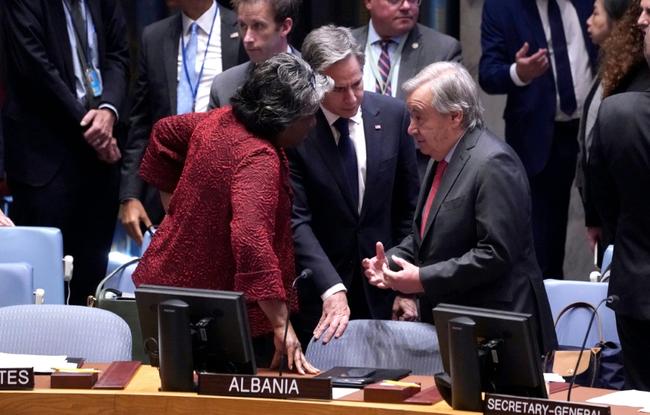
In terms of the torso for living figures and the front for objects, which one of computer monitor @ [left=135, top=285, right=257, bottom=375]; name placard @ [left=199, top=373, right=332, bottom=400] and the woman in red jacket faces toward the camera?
the name placard

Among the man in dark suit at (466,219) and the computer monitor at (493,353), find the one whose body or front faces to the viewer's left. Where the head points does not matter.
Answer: the man in dark suit

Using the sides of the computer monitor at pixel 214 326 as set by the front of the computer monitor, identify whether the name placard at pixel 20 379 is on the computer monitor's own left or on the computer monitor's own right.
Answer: on the computer monitor's own left

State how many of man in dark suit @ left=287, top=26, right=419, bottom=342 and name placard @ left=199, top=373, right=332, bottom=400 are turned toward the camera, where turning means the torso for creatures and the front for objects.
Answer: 2

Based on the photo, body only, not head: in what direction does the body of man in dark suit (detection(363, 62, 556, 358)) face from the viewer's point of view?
to the viewer's left

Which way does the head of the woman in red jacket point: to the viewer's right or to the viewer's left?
to the viewer's right

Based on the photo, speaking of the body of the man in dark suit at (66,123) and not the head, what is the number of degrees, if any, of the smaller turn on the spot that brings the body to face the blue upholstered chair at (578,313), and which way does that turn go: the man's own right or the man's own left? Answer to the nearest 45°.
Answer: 0° — they already face it

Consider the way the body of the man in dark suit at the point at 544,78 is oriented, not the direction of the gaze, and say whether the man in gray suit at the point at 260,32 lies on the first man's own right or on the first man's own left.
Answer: on the first man's own right

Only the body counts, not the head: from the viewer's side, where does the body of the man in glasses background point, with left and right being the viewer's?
facing the viewer and to the left of the viewer

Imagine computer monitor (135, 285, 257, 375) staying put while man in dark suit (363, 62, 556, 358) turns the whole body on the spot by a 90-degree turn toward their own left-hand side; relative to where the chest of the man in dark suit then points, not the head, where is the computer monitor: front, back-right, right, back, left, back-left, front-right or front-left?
front-right

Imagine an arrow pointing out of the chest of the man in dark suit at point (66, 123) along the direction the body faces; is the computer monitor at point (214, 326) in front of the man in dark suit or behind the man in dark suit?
in front

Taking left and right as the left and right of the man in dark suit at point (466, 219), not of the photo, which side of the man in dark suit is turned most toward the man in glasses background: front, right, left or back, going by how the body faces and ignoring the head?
right

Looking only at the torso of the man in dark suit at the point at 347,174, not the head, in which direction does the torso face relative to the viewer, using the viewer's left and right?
facing the viewer

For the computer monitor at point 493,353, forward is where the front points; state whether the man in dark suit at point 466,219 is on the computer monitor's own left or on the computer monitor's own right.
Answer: on the computer monitor's own left

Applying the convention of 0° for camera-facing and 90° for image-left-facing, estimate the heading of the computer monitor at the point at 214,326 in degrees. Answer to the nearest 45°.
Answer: approximately 225°

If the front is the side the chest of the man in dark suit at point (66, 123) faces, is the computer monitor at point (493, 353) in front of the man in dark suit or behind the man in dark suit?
in front

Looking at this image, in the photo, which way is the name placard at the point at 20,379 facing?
toward the camera

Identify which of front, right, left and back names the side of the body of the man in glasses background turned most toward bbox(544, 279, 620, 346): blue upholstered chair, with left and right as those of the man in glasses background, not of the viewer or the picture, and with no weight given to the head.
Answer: left

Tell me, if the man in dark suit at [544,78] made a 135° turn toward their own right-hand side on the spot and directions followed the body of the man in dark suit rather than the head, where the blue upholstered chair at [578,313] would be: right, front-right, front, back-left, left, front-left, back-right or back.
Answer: left
